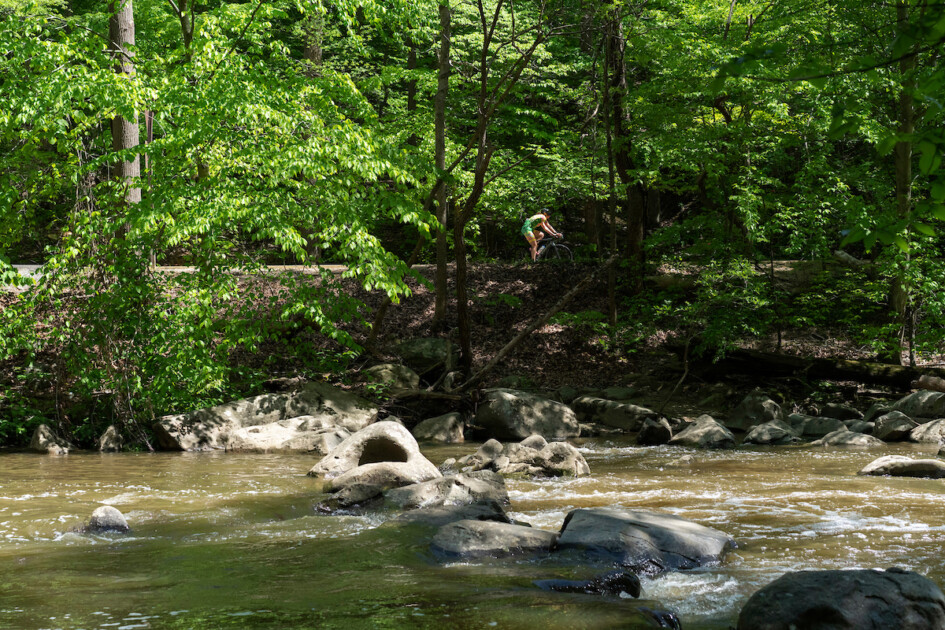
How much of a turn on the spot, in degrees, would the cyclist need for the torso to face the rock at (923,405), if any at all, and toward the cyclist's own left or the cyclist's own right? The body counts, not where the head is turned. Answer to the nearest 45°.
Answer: approximately 45° to the cyclist's own right

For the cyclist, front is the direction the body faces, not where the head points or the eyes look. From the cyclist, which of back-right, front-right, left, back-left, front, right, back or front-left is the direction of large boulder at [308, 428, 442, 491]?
right

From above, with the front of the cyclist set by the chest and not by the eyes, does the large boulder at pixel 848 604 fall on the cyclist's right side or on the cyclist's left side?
on the cyclist's right side

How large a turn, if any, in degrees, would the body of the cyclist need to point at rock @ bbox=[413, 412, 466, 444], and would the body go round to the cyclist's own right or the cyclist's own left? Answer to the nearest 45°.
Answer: approximately 90° to the cyclist's own right

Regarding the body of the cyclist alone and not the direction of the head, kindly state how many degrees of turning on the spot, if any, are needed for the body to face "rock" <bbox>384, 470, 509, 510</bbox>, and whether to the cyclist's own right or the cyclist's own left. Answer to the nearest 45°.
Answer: approximately 90° to the cyclist's own right

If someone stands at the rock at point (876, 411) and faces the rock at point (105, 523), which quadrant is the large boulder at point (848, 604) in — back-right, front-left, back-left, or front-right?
front-left

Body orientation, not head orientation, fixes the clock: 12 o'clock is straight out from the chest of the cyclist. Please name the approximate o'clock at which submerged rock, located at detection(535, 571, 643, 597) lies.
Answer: The submerged rock is roughly at 3 o'clock from the cyclist.

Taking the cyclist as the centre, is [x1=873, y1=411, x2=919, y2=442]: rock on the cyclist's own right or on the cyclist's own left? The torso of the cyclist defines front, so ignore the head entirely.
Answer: on the cyclist's own right

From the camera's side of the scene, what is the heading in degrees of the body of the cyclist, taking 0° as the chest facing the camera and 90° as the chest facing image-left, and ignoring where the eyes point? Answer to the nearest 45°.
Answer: approximately 270°

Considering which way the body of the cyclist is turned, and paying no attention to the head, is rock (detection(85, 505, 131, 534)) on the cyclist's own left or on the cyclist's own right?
on the cyclist's own right

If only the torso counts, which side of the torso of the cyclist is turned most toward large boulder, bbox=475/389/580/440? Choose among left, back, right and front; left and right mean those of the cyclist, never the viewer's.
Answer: right

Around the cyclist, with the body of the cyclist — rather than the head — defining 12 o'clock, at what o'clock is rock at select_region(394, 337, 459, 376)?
The rock is roughly at 4 o'clock from the cyclist.

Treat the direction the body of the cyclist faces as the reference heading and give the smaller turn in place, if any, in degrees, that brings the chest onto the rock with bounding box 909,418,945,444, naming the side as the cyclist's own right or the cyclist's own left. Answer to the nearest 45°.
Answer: approximately 45° to the cyclist's own right
